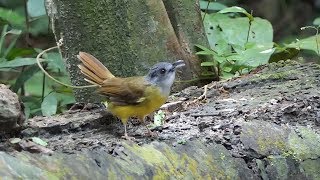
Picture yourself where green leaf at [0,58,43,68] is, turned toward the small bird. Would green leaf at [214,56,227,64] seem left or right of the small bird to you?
left

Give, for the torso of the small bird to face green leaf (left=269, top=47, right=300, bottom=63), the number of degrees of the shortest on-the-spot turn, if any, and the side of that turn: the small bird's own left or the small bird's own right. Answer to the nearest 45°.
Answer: approximately 45° to the small bird's own left

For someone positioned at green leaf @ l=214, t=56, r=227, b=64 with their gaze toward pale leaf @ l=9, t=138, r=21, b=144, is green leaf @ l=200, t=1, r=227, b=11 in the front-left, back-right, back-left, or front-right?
back-right

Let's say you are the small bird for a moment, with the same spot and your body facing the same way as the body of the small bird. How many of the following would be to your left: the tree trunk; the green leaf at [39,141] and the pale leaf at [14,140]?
1

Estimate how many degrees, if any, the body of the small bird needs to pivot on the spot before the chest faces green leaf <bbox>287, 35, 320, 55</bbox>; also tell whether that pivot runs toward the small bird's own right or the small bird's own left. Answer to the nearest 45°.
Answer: approximately 45° to the small bird's own left

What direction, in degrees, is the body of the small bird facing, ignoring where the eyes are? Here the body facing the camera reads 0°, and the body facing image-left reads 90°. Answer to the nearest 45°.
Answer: approximately 270°

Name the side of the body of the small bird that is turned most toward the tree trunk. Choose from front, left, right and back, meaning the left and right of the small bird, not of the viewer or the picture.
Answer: left
